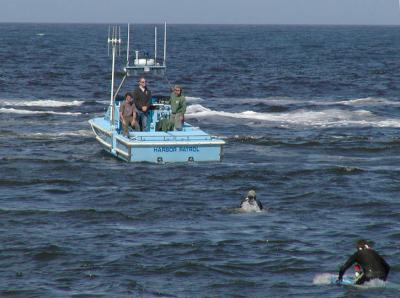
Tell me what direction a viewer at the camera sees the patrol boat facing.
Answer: facing away from the viewer and to the left of the viewer

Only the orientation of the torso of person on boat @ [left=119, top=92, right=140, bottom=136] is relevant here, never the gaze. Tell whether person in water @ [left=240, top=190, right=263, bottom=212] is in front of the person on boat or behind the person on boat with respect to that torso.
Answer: in front

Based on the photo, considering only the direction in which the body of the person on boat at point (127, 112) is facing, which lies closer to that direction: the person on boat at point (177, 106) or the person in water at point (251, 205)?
the person in water

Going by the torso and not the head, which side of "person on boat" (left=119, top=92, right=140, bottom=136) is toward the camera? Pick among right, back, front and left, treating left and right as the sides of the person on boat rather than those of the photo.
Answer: front

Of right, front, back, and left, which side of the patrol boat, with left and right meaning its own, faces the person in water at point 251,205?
back

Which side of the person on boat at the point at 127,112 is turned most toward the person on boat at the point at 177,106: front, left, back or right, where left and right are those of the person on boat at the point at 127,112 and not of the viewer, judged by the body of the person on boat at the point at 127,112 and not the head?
left
